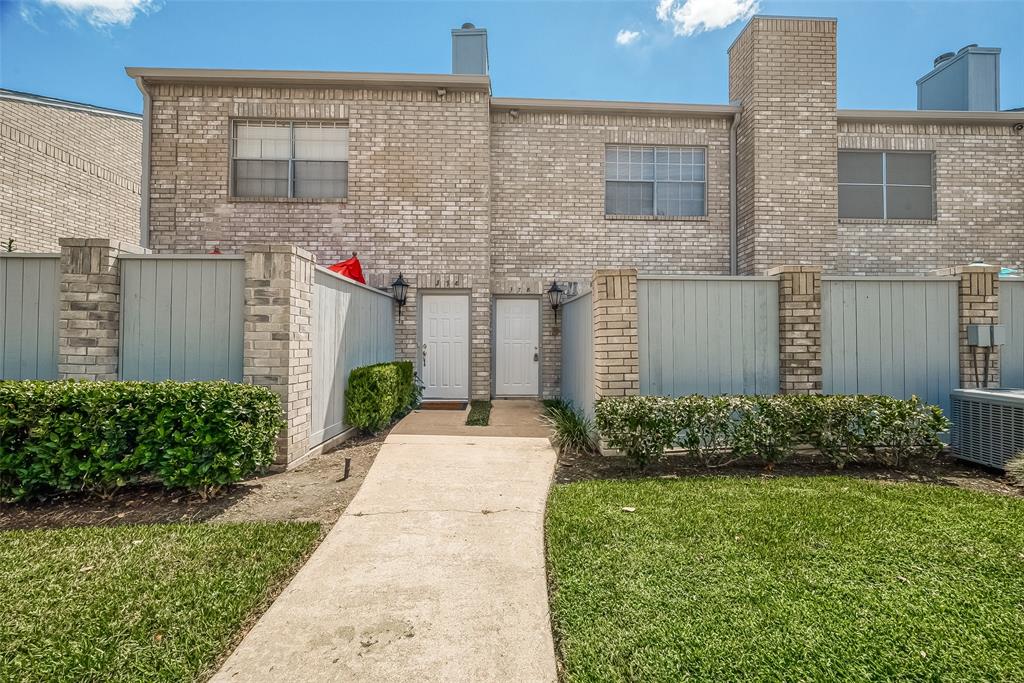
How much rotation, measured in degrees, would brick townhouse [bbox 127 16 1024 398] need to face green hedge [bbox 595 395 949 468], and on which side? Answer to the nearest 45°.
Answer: approximately 45° to its left

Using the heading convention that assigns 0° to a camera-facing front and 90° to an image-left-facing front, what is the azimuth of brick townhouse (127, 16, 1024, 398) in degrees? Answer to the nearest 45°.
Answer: approximately 0°

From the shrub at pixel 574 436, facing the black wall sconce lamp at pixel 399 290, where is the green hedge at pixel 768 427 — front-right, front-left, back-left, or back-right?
back-right

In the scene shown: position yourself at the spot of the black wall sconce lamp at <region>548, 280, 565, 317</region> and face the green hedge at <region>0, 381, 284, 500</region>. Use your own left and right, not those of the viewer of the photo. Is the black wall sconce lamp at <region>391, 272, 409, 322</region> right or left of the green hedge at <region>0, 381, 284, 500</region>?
right

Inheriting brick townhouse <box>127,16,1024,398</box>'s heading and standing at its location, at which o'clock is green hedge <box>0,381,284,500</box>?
The green hedge is roughly at 1 o'clock from the brick townhouse.

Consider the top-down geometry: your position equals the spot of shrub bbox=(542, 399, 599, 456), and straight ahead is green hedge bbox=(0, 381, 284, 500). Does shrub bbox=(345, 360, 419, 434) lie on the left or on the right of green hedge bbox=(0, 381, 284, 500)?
right
